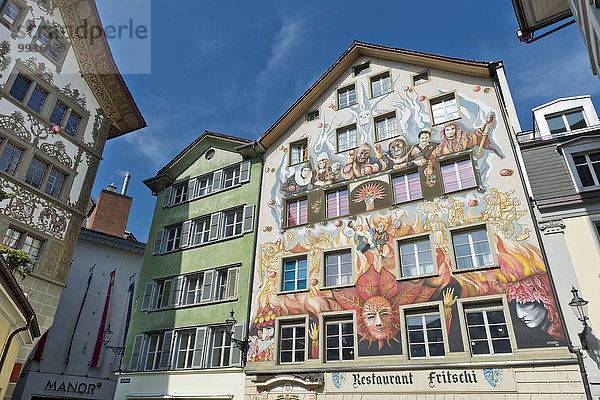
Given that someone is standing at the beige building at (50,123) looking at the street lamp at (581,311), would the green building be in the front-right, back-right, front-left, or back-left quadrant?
front-left

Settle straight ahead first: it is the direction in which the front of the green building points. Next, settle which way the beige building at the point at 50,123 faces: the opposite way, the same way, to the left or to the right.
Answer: to the left

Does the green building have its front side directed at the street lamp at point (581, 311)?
no

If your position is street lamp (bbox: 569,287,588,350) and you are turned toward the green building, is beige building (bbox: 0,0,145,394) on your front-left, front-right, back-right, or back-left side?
front-left

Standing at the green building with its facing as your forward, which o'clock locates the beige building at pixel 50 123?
The beige building is roughly at 1 o'clock from the green building.

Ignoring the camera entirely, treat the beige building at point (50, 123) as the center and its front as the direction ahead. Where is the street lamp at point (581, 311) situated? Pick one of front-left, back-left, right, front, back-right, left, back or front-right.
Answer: front

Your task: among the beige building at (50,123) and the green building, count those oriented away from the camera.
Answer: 0

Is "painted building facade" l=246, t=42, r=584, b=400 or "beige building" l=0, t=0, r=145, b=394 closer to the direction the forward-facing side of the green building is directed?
the beige building

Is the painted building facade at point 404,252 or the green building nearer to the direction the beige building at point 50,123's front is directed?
the painted building facade

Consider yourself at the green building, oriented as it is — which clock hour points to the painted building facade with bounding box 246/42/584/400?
The painted building facade is roughly at 9 o'clock from the green building.

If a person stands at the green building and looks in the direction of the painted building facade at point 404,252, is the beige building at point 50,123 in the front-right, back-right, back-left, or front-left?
back-right

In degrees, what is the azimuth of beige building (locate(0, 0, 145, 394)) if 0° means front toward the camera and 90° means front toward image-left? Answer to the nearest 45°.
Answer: approximately 315°

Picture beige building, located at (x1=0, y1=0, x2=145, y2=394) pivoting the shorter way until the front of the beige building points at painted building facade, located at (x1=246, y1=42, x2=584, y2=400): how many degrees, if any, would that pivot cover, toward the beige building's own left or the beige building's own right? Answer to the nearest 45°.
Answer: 0° — it already faces it

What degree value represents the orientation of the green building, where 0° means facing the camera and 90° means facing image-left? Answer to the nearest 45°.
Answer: approximately 45°

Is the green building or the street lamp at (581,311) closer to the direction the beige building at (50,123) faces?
the street lamp
